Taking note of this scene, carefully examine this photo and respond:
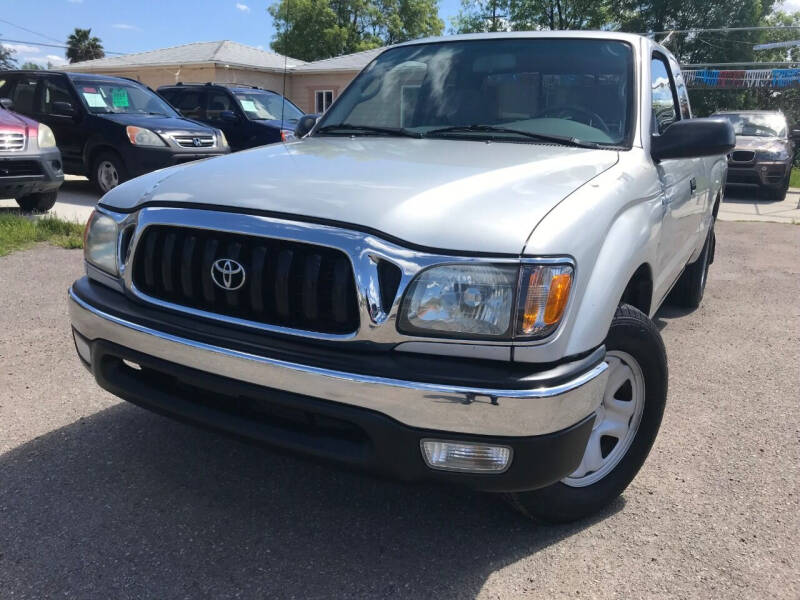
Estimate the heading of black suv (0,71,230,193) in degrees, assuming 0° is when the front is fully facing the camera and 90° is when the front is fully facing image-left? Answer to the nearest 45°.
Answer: approximately 315°

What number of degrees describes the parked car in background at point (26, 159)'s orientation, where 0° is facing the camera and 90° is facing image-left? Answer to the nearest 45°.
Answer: approximately 315°

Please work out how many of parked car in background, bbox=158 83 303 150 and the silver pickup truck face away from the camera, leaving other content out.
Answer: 0

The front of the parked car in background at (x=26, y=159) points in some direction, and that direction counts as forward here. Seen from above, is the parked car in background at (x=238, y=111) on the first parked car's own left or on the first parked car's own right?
on the first parked car's own left

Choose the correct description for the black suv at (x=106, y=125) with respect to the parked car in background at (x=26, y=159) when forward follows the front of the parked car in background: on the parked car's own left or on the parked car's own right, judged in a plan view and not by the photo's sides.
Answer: on the parked car's own left

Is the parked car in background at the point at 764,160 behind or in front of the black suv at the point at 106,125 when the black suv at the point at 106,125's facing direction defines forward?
in front

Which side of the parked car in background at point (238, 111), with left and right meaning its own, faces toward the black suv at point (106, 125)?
right

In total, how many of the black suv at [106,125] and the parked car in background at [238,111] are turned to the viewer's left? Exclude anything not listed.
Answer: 0

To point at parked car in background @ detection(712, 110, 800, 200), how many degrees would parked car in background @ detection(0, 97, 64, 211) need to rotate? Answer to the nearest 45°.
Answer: approximately 45° to its left

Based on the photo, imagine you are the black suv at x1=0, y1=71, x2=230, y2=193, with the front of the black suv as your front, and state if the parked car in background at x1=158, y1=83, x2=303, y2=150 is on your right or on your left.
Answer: on your left

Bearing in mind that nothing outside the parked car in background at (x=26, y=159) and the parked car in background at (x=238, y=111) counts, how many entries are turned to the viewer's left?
0

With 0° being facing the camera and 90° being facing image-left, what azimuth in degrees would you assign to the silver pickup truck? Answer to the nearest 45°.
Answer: approximately 45°
